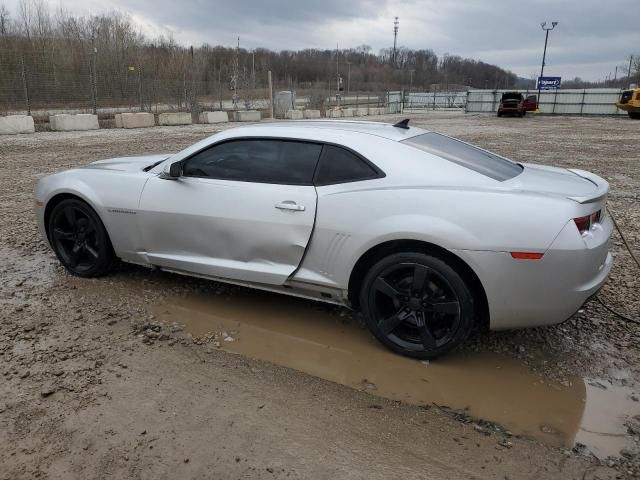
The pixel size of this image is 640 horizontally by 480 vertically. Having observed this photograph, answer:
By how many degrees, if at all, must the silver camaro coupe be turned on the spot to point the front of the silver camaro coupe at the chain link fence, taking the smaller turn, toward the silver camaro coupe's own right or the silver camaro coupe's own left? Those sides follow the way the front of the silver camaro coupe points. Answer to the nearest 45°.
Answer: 0° — it already faces it

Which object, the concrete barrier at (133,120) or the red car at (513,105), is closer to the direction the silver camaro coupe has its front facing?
the concrete barrier

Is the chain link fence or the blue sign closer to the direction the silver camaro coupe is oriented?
the chain link fence

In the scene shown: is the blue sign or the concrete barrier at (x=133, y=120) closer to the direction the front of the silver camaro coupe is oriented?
the concrete barrier

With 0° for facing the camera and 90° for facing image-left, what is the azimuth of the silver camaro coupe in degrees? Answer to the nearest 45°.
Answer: approximately 135°

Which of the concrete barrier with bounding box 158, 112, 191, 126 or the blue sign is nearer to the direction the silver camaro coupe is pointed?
the concrete barrier

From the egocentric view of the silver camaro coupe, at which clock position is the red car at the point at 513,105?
The red car is roughly at 2 o'clock from the silver camaro coupe.

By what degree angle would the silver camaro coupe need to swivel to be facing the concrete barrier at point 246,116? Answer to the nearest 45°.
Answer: approximately 45° to its right

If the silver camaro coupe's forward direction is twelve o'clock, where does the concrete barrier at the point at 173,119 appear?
The concrete barrier is roughly at 1 o'clock from the silver camaro coupe.

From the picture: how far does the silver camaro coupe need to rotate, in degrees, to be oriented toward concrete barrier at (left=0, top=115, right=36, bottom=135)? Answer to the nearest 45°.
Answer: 0° — it already faces it

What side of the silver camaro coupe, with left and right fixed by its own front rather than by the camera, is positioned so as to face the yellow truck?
right

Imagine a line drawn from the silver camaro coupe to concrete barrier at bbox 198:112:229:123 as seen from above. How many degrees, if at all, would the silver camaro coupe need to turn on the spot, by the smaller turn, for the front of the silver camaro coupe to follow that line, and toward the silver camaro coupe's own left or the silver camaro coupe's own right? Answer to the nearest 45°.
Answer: approximately 45° to the silver camaro coupe's own right

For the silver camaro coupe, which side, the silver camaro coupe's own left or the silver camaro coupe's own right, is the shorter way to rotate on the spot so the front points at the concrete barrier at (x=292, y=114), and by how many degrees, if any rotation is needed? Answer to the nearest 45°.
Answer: approximately 45° to the silver camaro coupe's own right
